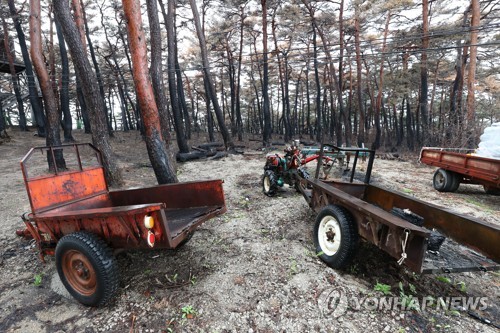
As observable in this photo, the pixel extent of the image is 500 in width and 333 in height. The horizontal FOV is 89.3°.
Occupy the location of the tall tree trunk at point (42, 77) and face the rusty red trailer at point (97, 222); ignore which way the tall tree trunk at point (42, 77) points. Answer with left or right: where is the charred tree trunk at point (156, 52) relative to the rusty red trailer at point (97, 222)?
left

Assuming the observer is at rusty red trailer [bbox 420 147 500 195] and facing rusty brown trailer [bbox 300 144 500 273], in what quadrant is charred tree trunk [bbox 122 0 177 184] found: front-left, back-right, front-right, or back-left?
front-right

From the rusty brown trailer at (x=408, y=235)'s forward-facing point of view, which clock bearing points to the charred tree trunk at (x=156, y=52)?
The charred tree trunk is roughly at 11 o'clock from the rusty brown trailer.

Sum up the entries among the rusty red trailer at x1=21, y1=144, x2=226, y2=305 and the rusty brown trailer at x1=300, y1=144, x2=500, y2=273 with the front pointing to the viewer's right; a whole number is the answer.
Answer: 0

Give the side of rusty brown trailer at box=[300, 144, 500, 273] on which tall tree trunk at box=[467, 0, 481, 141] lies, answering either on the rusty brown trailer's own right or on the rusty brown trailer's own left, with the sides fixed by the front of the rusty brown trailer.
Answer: on the rusty brown trailer's own right

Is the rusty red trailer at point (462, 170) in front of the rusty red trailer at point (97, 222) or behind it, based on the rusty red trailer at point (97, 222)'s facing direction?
behind

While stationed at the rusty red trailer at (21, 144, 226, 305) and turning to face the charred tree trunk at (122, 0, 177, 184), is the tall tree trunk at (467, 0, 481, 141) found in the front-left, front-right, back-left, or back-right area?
front-right

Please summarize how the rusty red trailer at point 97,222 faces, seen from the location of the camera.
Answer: facing away from the viewer and to the left of the viewer

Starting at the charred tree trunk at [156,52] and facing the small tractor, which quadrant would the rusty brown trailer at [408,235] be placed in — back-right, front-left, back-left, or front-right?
front-right

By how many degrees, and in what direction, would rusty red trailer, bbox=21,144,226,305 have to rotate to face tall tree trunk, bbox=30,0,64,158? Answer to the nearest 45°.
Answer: approximately 45° to its right

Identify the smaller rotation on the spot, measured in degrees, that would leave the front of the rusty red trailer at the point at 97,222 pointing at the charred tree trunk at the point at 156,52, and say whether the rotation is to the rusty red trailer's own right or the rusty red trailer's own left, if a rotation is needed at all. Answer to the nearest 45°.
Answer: approximately 45° to the rusty red trailer's own right

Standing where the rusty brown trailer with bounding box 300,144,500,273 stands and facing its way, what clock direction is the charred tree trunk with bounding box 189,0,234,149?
The charred tree trunk is roughly at 12 o'clock from the rusty brown trailer.

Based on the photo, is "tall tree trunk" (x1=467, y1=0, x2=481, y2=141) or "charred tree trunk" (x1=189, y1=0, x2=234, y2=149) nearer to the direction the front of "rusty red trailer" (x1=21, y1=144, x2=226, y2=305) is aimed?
the charred tree trunk
